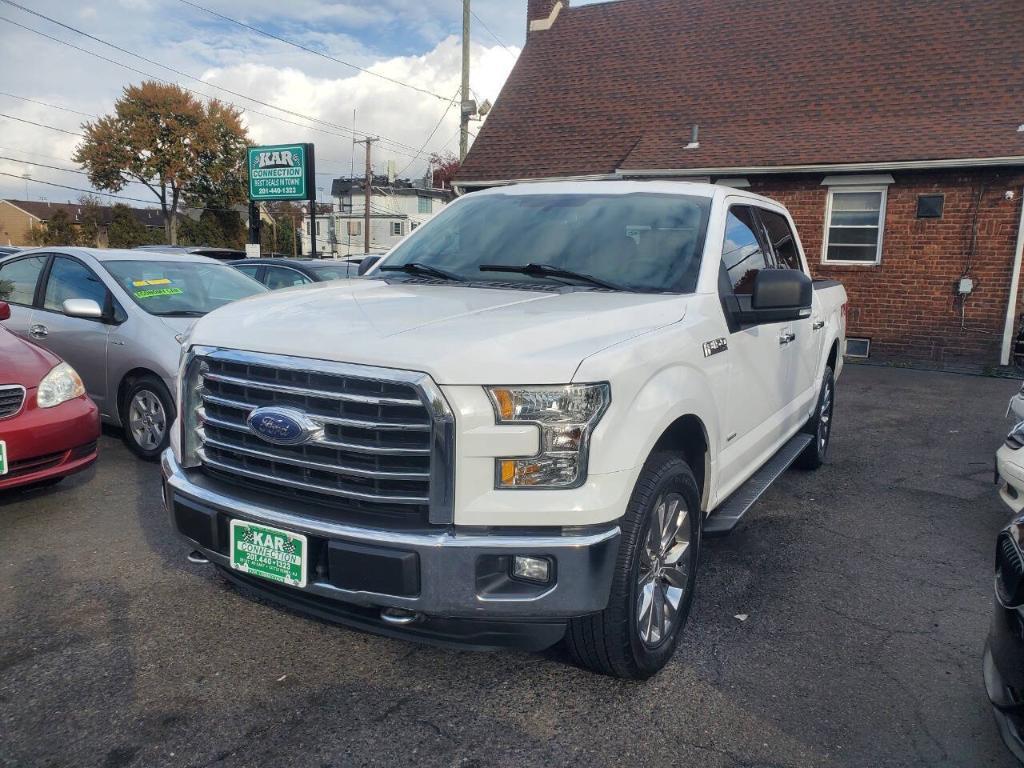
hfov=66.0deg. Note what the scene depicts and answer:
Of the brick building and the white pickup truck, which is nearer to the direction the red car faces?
the white pickup truck

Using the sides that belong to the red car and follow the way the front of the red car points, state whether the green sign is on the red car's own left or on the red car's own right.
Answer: on the red car's own left

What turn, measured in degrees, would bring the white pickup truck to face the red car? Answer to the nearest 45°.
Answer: approximately 90° to its right

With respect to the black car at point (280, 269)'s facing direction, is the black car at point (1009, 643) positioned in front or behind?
in front

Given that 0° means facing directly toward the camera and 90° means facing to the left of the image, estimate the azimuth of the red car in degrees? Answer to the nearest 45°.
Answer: approximately 315°

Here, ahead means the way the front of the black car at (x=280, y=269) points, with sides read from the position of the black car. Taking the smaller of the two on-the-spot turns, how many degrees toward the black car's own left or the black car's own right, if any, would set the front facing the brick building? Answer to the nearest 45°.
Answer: approximately 45° to the black car's own left

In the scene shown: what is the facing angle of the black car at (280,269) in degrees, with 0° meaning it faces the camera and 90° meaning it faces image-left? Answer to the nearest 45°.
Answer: approximately 315°

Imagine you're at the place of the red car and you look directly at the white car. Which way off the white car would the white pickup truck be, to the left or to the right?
right

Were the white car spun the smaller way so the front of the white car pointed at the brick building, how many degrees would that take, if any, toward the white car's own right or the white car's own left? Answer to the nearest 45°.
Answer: approximately 135° to the white car's own right

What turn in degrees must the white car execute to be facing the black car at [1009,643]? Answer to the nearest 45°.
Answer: approximately 45° to its left
